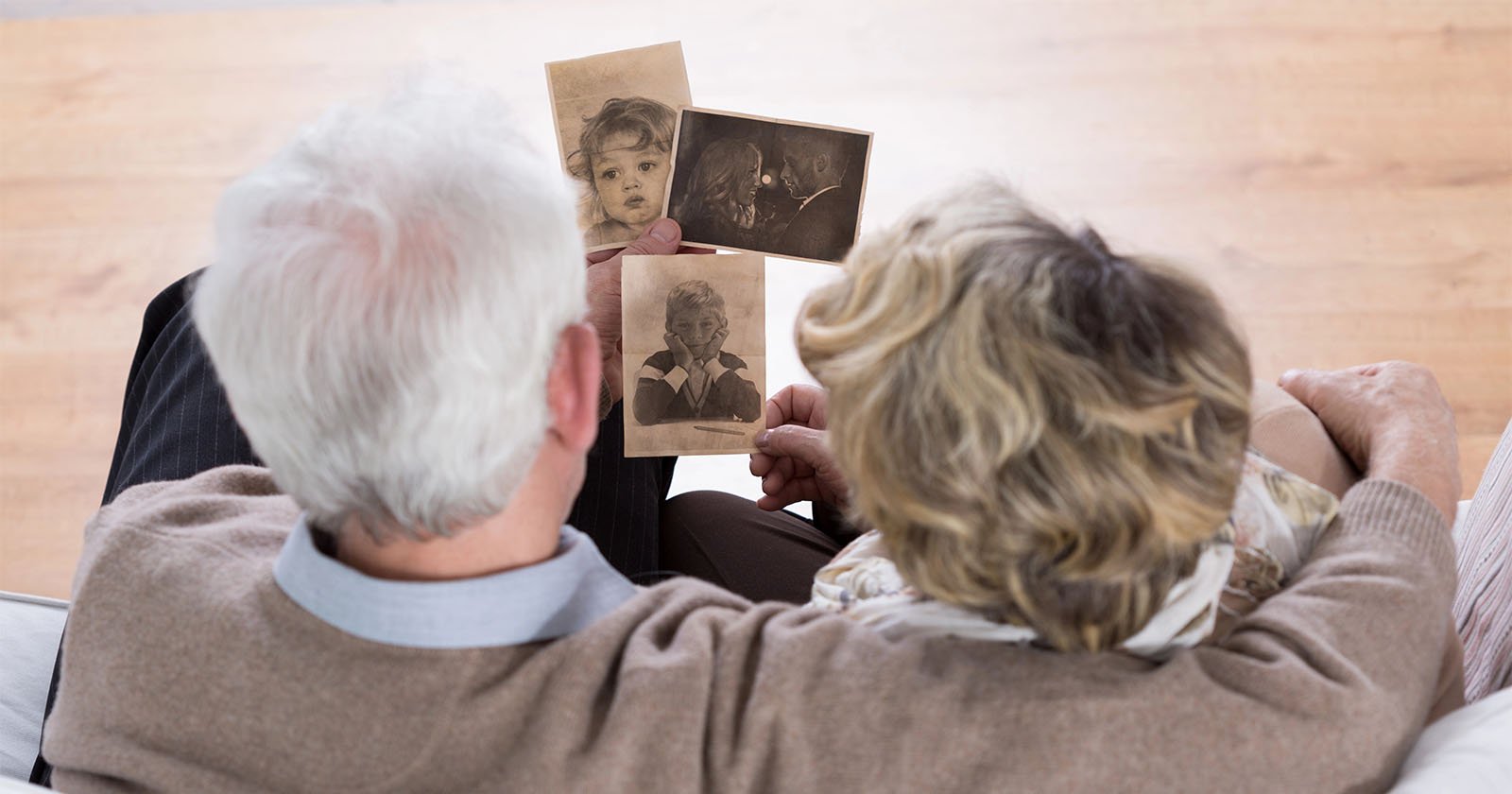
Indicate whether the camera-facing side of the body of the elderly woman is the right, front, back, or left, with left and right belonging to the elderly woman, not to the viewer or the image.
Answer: back

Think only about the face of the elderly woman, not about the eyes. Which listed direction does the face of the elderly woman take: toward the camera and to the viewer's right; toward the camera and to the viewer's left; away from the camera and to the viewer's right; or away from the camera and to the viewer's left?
away from the camera and to the viewer's left

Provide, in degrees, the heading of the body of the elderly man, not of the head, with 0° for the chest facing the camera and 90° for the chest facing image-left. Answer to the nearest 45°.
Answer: approximately 180°
